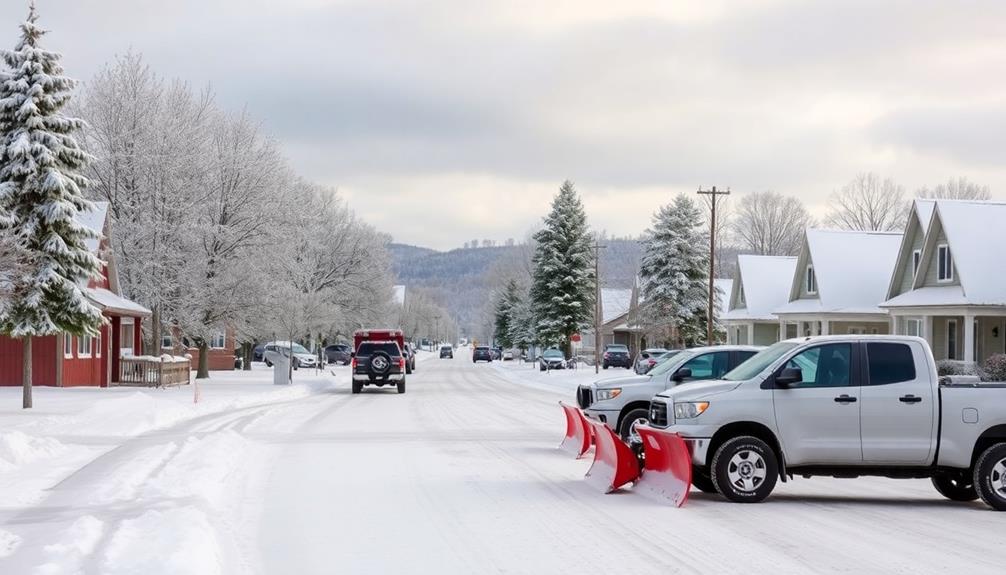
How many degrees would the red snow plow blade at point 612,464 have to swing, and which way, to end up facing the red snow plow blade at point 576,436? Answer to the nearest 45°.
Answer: approximately 135° to its right

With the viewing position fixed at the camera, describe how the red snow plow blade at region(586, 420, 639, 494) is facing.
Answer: facing the viewer and to the left of the viewer

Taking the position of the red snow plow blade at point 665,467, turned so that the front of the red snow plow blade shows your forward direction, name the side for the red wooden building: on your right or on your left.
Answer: on your right

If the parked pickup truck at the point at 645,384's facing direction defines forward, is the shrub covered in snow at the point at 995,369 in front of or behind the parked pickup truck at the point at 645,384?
behind

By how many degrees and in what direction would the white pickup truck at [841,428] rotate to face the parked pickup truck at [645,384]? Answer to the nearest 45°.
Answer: approximately 45° to its right

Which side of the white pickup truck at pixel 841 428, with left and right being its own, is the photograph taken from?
left

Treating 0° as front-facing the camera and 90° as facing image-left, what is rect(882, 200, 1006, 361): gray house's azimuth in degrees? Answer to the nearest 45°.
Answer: approximately 45°

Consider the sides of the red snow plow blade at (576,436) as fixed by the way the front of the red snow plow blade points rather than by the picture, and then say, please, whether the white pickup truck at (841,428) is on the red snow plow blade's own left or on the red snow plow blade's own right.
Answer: on the red snow plow blade's own left

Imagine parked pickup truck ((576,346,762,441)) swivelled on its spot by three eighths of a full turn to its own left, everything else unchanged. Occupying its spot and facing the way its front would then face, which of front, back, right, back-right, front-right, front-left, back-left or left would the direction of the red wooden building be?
back-left

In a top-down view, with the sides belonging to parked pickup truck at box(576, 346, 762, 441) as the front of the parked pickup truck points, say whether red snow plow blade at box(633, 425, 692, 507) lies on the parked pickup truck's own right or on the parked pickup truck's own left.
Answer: on the parked pickup truck's own left
